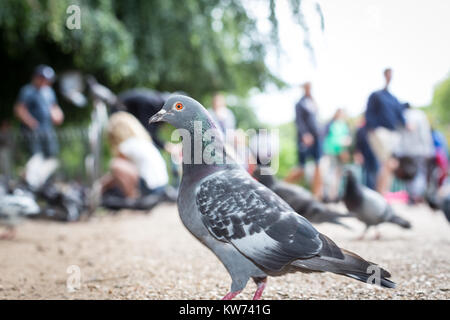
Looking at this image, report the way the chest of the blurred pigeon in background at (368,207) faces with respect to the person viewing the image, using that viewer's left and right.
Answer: facing to the left of the viewer

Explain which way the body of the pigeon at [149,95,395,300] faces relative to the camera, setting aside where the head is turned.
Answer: to the viewer's left

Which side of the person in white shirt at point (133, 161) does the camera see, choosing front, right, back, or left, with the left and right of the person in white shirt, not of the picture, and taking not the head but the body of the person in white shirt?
left

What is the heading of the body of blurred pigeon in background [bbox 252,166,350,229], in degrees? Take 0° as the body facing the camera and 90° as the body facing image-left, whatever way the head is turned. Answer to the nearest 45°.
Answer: approximately 90°

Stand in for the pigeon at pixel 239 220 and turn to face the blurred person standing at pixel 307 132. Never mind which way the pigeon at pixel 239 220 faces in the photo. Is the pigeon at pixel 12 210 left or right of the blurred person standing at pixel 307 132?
left
